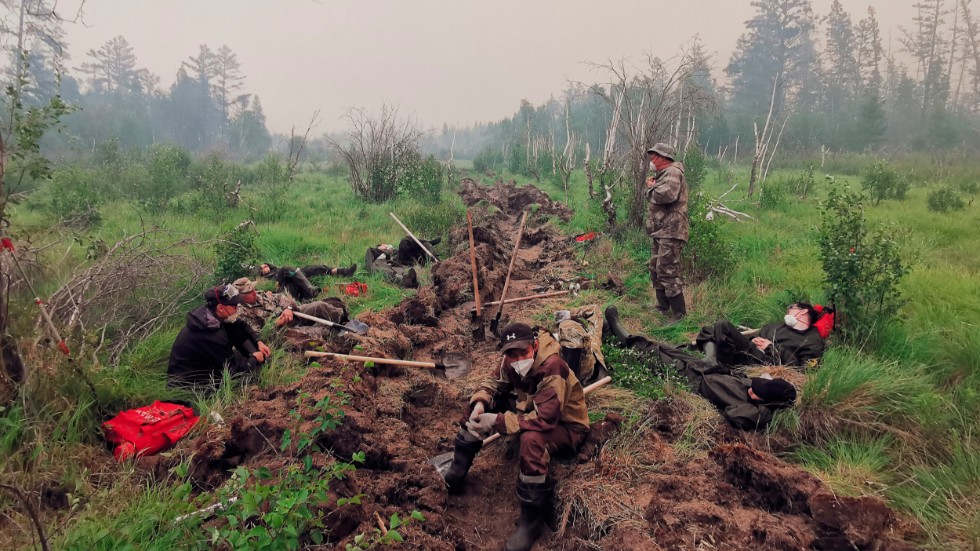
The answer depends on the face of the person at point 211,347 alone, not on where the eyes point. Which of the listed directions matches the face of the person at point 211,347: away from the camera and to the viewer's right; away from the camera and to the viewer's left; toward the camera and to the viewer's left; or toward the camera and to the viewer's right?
toward the camera and to the viewer's right

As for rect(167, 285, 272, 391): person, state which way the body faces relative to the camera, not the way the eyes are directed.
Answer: to the viewer's right

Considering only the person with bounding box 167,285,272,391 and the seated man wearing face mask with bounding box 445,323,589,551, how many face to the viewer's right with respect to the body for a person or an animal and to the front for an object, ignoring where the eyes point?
1

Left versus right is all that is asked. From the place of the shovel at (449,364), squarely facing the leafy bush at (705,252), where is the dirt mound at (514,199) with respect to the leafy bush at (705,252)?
left

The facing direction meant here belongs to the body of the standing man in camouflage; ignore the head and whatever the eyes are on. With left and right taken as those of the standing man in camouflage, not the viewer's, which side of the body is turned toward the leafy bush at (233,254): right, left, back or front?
front

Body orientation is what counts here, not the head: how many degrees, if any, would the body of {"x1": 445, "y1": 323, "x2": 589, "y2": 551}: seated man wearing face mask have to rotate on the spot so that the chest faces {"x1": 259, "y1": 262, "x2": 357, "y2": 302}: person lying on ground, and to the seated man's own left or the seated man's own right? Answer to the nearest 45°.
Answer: approximately 90° to the seated man's own right

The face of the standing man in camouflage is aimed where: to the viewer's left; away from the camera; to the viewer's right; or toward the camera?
to the viewer's left

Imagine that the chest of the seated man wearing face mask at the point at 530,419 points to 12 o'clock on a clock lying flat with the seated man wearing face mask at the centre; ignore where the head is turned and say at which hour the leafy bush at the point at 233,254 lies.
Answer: The leafy bush is roughly at 3 o'clock from the seated man wearing face mask.

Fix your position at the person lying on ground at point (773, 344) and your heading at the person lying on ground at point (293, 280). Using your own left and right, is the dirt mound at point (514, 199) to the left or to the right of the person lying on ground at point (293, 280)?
right

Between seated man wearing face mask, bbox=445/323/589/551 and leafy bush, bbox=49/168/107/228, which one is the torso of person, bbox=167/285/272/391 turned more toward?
the seated man wearing face mask

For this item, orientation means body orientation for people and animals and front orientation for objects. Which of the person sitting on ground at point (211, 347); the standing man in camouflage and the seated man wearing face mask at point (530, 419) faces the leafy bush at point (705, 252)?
the person sitting on ground

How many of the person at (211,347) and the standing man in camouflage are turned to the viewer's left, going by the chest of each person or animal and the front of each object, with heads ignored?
1

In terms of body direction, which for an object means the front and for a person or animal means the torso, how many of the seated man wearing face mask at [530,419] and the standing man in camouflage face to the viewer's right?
0

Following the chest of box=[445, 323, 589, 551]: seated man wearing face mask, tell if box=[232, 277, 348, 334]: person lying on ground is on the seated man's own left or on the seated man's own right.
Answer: on the seated man's own right

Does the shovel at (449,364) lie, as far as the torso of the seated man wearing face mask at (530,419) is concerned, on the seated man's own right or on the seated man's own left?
on the seated man's own right
